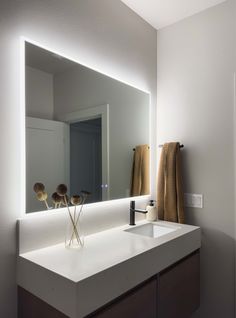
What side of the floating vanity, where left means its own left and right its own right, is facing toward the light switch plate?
left

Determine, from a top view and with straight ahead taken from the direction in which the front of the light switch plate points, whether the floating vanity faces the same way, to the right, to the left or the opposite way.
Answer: to the left

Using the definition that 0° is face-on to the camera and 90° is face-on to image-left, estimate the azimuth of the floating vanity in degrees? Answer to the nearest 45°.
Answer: approximately 315°

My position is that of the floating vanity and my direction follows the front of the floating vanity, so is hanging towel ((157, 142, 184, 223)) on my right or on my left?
on my left

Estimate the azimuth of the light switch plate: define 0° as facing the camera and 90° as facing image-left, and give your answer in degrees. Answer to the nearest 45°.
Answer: approximately 45°
